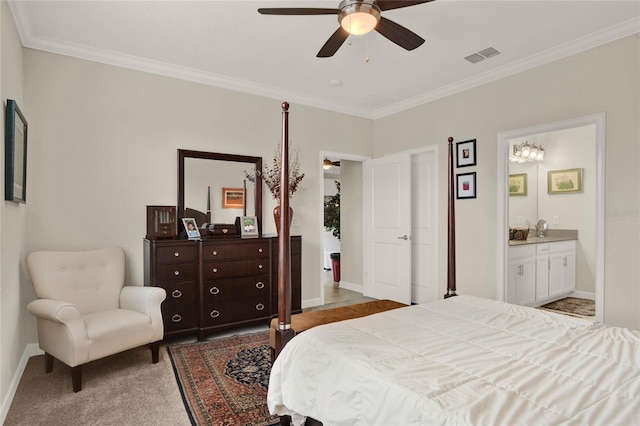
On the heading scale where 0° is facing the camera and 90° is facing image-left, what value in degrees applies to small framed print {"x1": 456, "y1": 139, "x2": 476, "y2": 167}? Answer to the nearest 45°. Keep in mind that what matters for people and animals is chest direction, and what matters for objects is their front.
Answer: approximately 45°

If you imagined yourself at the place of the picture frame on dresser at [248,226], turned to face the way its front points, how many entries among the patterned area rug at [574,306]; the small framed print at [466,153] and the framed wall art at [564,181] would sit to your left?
3

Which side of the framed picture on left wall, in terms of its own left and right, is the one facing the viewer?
right

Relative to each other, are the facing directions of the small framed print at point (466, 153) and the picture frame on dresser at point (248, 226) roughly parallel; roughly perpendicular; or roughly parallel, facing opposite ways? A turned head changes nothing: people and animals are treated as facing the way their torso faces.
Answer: roughly perpendicular

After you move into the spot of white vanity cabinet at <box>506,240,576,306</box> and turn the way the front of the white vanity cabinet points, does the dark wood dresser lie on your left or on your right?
on your right

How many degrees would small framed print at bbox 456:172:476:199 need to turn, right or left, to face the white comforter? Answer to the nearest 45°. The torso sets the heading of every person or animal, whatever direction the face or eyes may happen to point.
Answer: approximately 45° to its left

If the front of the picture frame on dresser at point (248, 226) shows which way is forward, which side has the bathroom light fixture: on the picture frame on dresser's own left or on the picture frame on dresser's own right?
on the picture frame on dresser's own left

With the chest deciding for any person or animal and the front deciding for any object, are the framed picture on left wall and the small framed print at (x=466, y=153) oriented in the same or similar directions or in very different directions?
very different directions

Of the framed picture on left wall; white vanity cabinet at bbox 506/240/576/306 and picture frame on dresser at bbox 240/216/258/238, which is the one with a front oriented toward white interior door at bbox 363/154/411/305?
the framed picture on left wall

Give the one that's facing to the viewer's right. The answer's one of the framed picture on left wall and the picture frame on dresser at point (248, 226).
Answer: the framed picture on left wall

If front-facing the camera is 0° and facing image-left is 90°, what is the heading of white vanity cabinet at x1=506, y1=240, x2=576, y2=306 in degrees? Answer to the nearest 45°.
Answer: approximately 315°

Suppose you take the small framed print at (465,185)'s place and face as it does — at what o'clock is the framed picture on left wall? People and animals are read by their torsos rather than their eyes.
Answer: The framed picture on left wall is roughly at 12 o'clock from the small framed print.

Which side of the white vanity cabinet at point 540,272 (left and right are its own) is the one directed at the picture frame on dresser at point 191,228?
right

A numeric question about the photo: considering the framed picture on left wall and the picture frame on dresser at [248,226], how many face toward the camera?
1

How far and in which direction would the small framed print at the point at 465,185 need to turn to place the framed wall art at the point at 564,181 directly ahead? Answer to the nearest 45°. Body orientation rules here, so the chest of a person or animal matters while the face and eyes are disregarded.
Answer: approximately 180°
